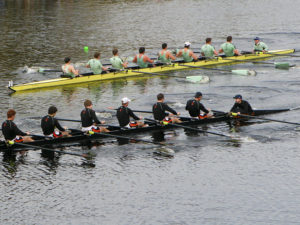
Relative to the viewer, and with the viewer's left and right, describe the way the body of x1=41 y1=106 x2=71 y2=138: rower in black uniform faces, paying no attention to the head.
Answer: facing away from the viewer and to the right of the viewer

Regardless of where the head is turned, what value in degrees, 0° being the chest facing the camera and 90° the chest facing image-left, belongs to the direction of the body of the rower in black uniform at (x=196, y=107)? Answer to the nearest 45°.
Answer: approximately 225°

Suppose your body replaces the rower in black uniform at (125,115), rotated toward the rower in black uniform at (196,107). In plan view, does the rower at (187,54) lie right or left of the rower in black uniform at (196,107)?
left

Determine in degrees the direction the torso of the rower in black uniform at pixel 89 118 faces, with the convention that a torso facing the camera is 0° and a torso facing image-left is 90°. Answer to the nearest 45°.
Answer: approximately 225°

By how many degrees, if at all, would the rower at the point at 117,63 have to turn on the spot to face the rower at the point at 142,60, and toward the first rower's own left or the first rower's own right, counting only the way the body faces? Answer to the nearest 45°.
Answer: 0° — they already face them

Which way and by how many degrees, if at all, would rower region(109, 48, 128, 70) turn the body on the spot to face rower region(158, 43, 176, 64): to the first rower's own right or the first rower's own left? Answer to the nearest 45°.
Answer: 0° — they already face them

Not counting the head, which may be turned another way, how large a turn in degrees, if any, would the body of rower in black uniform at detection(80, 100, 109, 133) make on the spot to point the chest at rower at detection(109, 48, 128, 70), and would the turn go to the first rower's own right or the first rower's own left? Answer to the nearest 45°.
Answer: approximately 45° to the first rower's own left

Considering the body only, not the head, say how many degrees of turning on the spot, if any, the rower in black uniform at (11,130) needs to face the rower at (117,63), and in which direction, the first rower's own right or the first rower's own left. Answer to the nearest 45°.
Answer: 0° — they already face them

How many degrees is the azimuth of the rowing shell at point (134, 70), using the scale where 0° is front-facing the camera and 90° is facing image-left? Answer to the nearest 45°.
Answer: approximately 45°

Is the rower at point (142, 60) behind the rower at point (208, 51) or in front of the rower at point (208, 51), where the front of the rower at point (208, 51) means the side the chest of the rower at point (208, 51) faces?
behind
